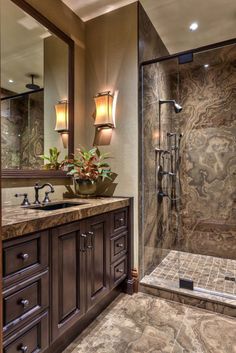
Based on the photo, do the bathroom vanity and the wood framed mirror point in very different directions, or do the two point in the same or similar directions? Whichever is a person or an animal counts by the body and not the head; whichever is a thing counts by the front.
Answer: same or similar directions

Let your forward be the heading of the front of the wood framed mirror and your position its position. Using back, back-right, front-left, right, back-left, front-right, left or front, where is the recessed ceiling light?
front-left

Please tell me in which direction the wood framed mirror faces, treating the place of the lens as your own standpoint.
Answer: facing the viewer and to the right of the viewer

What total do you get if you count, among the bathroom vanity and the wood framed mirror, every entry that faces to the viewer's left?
0

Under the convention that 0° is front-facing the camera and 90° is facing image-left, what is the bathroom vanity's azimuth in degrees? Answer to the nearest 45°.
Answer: approximately 315°
